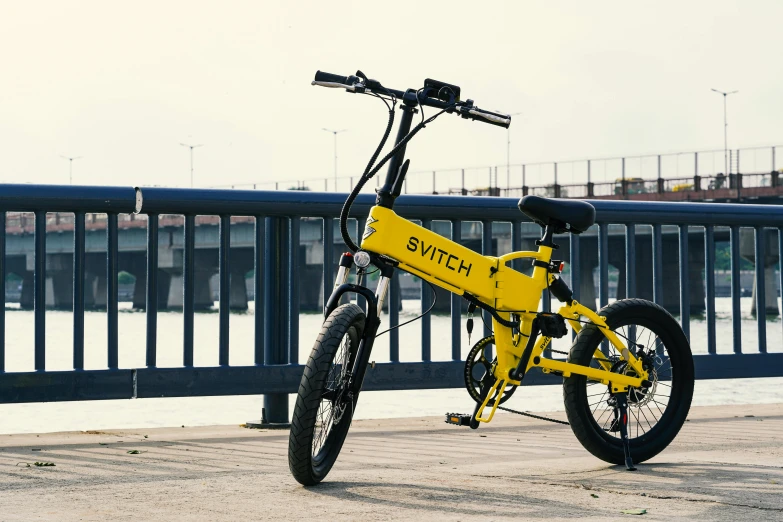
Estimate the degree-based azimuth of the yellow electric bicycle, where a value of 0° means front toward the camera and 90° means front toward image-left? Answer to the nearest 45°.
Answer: approximately 45°
